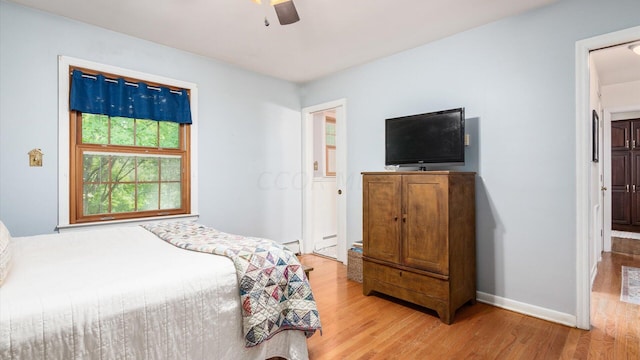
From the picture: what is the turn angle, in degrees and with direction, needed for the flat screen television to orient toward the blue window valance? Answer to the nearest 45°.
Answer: approximately 45° to its right

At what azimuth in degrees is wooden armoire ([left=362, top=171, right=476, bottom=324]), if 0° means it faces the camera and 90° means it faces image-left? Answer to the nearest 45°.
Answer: approximately 45°

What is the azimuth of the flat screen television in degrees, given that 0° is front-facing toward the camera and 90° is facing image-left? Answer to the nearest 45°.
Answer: approximately 45°

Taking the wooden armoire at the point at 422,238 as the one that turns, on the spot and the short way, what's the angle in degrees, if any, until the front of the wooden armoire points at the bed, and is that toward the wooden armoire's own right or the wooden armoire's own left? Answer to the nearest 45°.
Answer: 0° — it already faces it

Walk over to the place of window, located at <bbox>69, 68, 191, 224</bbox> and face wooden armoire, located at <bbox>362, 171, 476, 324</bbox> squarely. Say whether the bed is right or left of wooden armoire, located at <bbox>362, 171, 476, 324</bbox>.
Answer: right

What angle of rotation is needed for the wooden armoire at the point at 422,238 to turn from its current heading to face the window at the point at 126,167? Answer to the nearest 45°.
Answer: approximately 45° to its right

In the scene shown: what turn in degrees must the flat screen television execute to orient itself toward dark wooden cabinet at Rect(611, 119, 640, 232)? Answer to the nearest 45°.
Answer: approximately 180°

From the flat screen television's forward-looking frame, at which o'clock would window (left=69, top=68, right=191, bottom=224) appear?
The window is roughly at 1 o'clock from the flat screen television.

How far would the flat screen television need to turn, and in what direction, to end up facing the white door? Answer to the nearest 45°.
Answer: approximately 90° to its right
